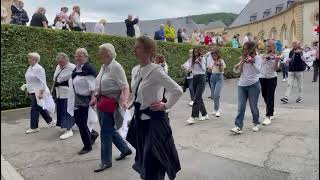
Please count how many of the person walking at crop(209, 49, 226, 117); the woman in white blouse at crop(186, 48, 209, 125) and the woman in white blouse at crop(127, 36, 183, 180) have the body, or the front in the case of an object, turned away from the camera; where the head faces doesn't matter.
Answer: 0

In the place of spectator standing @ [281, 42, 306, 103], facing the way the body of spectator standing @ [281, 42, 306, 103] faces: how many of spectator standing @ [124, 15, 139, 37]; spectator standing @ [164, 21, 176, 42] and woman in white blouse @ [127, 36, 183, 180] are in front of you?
1

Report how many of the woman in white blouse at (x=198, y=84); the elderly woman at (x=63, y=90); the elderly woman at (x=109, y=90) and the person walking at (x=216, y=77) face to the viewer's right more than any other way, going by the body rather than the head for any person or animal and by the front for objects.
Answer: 0

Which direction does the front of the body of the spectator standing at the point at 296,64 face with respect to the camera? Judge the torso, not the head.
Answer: toward the camera

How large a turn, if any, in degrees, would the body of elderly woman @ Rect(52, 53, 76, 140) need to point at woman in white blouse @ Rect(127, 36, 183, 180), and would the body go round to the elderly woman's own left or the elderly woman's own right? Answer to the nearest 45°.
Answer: approximately 45° to the elderly woman's own left

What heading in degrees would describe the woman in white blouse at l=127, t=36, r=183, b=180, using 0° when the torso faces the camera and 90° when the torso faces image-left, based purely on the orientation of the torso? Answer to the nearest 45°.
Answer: approximately 45°

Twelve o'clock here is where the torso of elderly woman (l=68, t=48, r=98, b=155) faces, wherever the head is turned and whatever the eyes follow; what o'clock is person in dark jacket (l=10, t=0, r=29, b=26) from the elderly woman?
The person in dark jacket is roughly at 4 o'clock from the elderly woman.

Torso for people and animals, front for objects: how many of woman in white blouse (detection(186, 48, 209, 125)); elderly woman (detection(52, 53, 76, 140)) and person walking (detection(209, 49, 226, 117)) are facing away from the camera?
0

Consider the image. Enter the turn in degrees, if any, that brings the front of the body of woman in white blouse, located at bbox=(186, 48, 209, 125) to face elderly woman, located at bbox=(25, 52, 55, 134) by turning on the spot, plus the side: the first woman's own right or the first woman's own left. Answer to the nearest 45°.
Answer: approximately 45° to the first woman's own right

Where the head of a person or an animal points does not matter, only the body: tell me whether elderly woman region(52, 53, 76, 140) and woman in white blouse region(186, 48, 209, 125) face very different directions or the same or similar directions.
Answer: same or similar directions

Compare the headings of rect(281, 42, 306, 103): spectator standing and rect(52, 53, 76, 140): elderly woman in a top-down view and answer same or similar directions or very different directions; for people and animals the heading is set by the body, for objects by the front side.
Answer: same or similar directions

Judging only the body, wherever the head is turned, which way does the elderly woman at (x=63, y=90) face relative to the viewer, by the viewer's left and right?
facing the viewer and to the left of the viewer

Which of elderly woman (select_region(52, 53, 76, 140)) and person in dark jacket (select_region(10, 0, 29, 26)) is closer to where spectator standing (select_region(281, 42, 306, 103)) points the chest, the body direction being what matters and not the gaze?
the elderly woman
